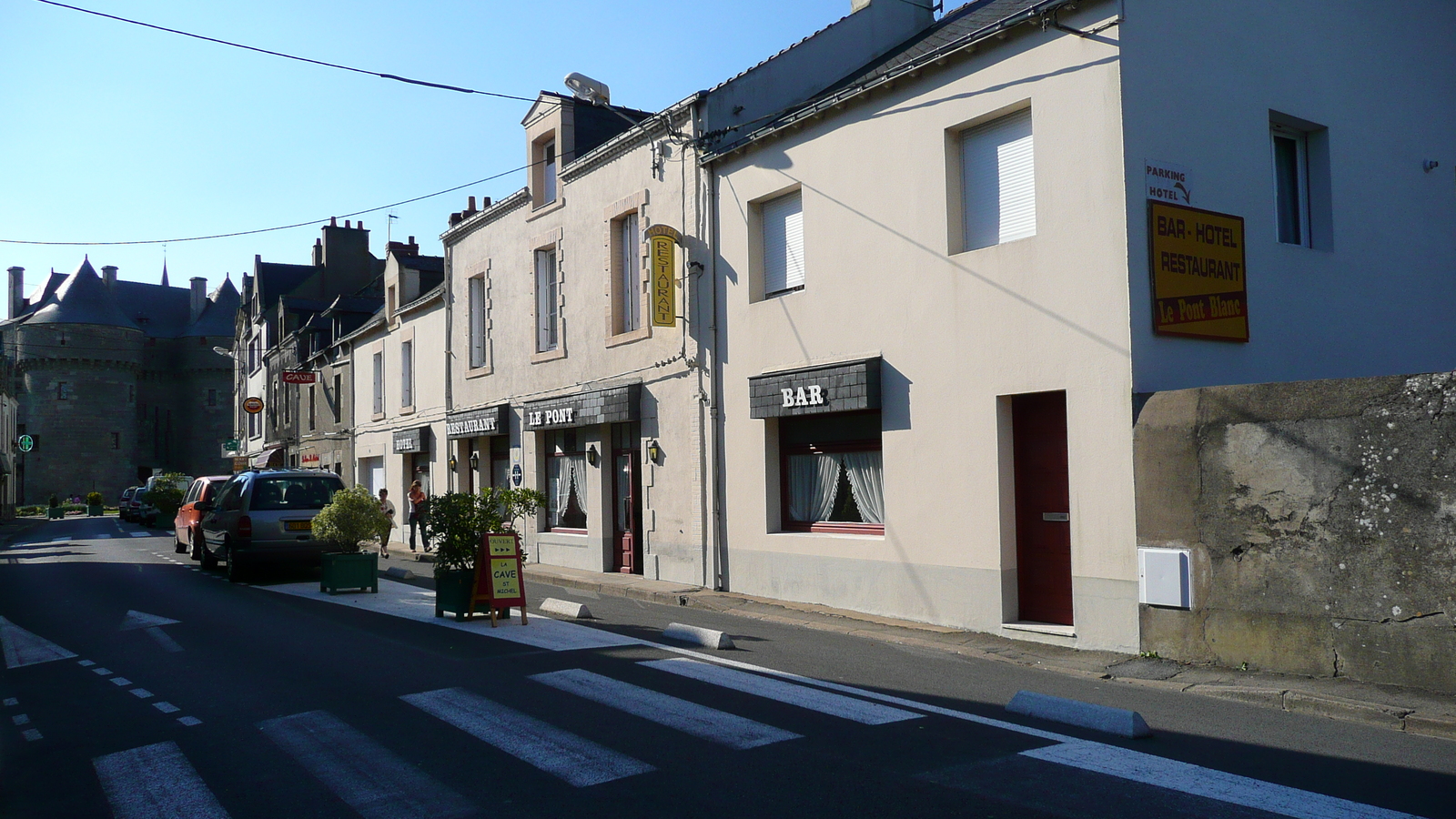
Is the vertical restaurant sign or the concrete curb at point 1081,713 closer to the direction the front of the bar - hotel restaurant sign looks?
the concrete curb

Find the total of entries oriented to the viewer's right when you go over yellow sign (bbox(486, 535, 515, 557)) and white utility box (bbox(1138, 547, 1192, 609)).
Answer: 0

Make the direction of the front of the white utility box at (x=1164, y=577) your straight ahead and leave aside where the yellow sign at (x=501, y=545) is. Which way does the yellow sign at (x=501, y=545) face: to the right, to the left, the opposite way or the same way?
to the left

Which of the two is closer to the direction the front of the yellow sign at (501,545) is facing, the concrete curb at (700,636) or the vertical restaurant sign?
the concrete curb

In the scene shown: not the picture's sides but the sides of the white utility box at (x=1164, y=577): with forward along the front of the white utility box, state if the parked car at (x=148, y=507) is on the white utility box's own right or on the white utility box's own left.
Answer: on the white utility box's own right

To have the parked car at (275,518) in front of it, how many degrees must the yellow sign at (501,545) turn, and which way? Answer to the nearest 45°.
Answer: approximately 135° to its right

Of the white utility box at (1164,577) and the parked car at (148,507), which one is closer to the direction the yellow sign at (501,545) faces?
the white utility box

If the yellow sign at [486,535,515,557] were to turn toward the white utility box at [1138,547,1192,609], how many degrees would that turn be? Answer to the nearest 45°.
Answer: approximately 45° to its left
